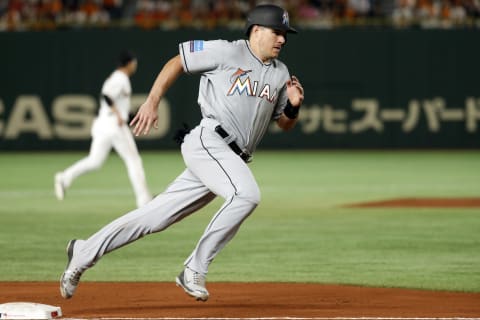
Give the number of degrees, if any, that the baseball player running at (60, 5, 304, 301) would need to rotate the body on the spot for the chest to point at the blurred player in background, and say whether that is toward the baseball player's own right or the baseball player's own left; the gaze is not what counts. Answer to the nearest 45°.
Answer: approximately 135° to the baseball player's own left

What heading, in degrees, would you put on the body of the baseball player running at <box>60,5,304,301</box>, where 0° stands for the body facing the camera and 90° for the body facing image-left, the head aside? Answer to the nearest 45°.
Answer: approximately 315°
